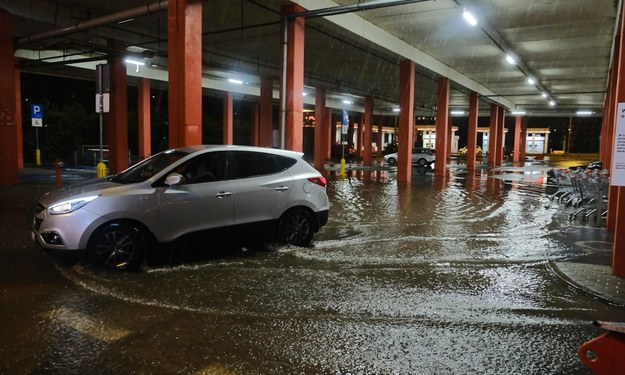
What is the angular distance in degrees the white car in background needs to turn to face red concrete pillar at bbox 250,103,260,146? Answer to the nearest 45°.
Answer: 0° — it already faces it

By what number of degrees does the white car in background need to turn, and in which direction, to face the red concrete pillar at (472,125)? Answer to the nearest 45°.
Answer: approximately 135° to its left

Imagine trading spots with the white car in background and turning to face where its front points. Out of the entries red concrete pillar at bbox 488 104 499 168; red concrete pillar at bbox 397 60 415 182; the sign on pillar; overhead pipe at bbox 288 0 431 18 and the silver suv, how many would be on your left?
4

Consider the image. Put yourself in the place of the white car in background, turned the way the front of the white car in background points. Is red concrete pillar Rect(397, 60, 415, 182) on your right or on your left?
on your left

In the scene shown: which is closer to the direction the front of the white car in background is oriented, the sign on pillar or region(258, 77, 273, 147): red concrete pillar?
the red concrete pillar

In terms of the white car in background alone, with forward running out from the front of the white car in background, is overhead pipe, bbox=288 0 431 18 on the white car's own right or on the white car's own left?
on the white car's own left

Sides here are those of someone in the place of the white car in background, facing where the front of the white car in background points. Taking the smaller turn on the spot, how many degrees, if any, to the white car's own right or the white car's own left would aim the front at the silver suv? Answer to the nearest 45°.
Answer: approximately 90° to the white car's own left

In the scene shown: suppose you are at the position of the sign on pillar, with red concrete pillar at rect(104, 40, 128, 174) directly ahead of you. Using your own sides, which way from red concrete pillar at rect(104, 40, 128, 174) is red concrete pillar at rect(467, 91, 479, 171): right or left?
right

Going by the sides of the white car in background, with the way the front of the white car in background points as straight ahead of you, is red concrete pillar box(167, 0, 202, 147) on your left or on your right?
on your left

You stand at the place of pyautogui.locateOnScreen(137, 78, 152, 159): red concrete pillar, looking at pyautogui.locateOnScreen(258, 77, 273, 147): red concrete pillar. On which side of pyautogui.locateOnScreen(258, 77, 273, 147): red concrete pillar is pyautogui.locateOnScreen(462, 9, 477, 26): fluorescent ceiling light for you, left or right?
right

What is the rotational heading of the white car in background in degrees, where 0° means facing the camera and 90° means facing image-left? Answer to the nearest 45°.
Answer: approximately 90°

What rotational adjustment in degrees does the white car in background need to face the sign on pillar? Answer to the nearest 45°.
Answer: approximately 90° to its left

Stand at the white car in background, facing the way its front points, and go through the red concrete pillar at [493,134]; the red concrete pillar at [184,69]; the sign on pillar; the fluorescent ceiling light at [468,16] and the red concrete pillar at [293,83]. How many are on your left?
4

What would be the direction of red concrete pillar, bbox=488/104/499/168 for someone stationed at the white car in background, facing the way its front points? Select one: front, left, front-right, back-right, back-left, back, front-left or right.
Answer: back-right
